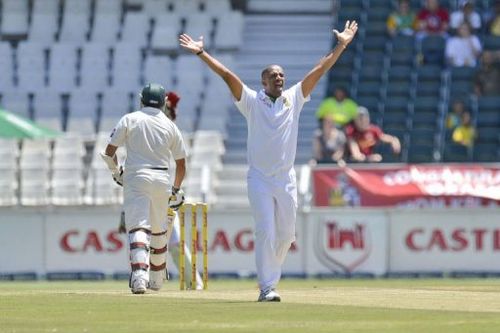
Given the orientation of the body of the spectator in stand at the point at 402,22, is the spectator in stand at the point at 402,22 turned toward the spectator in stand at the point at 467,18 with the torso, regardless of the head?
no

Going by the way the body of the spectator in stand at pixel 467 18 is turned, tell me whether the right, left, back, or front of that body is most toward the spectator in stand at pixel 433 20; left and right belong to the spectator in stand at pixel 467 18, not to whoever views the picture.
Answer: right

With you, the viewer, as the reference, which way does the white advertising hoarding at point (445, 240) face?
facing the viewer

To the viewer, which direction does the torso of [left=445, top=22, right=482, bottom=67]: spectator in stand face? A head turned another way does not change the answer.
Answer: toward the camera

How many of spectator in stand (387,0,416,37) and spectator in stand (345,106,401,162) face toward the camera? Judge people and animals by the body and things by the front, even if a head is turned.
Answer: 2

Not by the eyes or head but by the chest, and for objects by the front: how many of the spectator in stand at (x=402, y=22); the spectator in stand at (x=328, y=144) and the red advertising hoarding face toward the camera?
3

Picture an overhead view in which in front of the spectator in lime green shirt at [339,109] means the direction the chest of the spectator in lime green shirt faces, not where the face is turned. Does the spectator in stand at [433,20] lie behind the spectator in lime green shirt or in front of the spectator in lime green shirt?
behind

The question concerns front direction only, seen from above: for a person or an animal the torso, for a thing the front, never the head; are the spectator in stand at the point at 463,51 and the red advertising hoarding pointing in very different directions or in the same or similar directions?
same or similar directions

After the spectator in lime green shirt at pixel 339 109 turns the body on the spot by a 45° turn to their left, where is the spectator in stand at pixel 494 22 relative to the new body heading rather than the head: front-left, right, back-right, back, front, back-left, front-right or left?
left

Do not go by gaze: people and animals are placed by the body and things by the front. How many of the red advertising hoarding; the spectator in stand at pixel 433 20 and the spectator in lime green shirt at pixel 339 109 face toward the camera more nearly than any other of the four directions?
3

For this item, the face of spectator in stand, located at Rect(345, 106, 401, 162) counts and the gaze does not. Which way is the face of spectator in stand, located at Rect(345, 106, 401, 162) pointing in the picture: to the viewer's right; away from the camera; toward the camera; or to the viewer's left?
toward the camera

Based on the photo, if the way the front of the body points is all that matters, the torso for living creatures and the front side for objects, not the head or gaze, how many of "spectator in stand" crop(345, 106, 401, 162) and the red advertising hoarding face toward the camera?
2

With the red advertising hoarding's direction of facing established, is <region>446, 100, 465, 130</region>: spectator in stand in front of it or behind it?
behind
